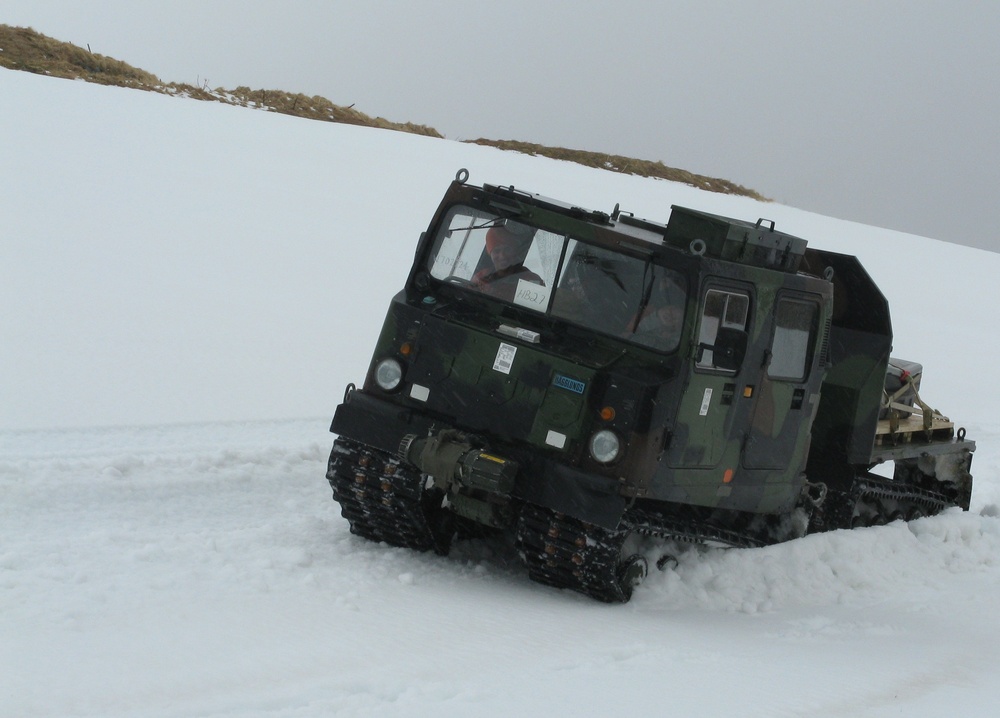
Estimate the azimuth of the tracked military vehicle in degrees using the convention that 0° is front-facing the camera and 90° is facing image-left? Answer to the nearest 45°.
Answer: approximately 45°
